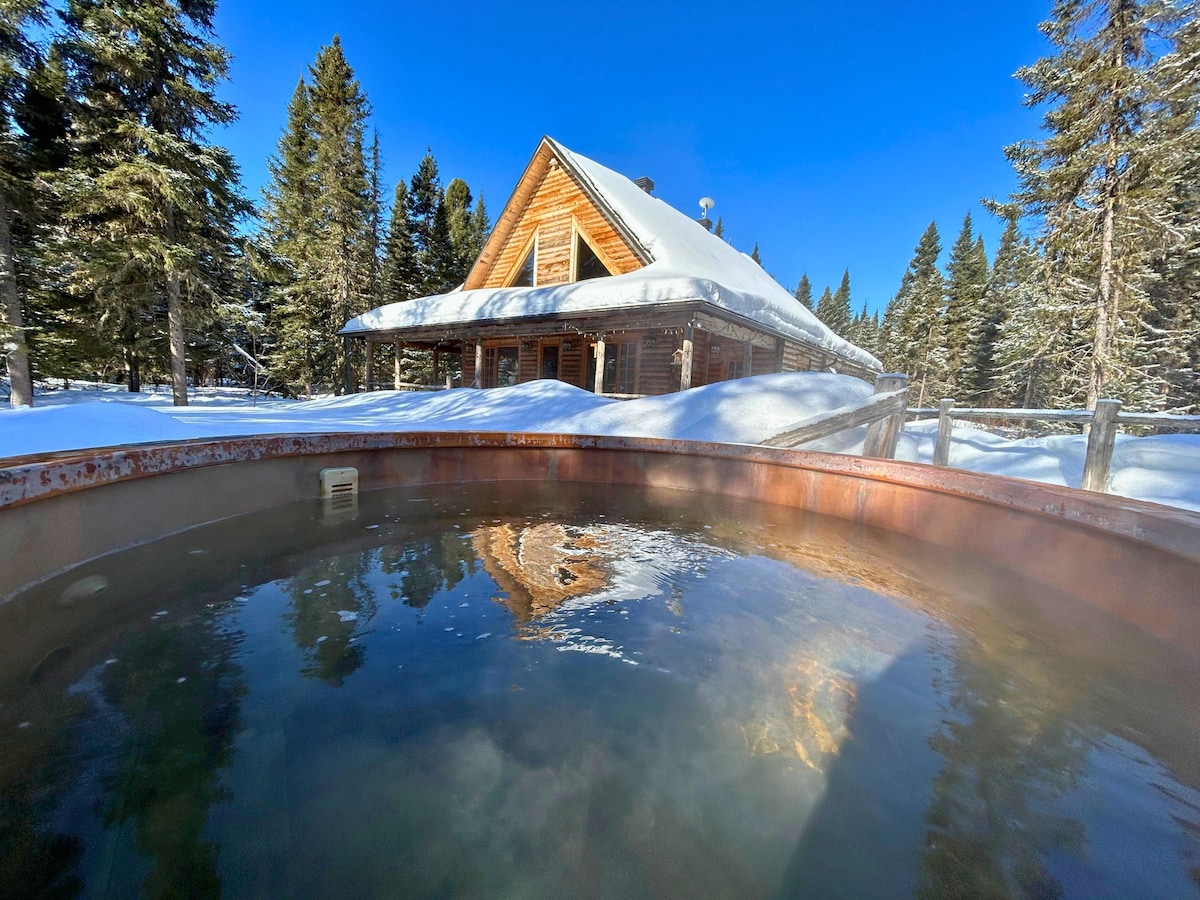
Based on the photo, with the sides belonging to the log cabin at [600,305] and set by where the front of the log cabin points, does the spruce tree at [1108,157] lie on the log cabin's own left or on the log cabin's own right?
on the log cabin's own left

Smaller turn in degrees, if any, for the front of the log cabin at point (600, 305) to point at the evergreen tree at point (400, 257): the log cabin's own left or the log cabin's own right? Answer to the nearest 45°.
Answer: approximately 90° to the log cabin's own right

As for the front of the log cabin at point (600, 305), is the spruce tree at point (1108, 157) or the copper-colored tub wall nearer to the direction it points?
the copper-colored tub wall

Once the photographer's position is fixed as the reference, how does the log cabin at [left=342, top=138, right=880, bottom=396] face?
facing the viewer and to the left of the viewer

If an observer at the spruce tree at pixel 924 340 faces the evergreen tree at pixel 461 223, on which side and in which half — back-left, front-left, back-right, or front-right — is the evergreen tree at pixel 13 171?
front-left

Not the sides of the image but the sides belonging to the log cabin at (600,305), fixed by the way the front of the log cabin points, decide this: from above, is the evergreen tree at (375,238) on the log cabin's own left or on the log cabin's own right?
on the log cabin's own right

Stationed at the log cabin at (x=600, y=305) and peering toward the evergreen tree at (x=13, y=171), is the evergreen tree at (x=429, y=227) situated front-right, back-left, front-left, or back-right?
front-right

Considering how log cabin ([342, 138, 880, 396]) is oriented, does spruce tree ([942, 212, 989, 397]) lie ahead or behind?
behind

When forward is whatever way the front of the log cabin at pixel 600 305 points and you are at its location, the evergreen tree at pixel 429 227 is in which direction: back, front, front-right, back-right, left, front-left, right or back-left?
right

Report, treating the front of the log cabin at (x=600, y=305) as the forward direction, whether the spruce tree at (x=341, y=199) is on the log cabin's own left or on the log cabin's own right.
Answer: on the log cabin's own right

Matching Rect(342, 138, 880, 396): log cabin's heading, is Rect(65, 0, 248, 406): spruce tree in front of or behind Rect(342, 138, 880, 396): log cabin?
in front
